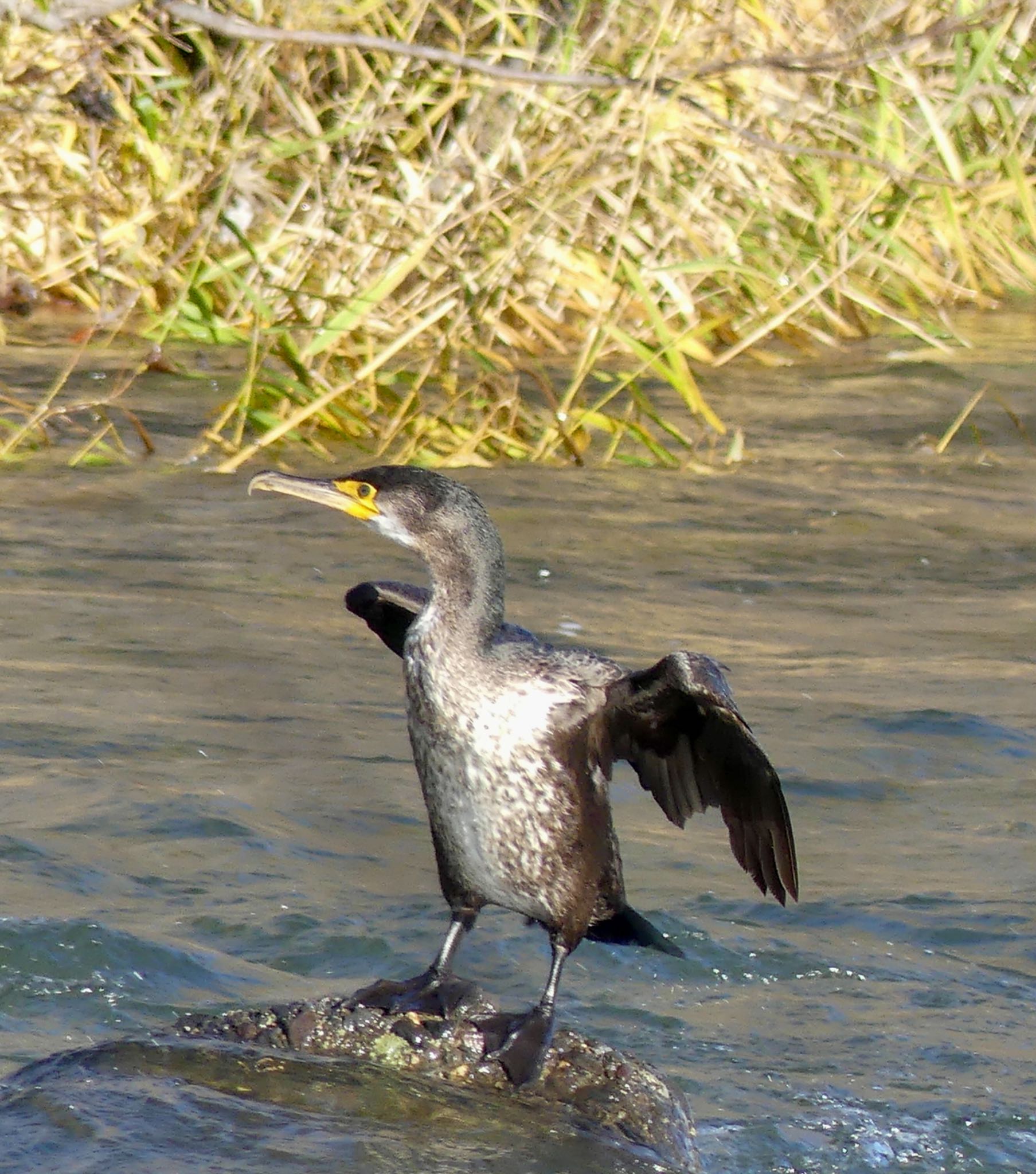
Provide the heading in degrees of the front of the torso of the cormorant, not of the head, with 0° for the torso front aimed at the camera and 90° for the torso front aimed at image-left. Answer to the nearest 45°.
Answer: approximately 45°
